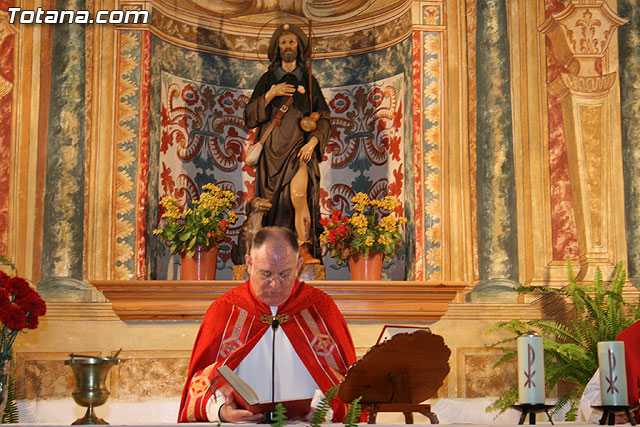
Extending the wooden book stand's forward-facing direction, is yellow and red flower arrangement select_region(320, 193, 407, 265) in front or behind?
in front

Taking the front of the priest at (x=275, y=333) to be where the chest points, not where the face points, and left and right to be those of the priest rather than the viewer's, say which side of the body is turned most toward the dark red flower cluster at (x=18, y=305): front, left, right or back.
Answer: right

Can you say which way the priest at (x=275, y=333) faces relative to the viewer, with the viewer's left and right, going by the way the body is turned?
facing the viewer

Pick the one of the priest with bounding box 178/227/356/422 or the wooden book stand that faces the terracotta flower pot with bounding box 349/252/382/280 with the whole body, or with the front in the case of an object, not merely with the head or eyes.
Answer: the wooden book stand

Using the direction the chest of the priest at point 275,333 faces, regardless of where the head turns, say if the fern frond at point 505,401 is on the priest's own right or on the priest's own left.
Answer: on the priest's own left

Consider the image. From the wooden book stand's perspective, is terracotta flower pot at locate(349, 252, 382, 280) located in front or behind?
in front

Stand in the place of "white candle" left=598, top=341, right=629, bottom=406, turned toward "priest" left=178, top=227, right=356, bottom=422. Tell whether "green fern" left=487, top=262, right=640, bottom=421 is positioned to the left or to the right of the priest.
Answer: right

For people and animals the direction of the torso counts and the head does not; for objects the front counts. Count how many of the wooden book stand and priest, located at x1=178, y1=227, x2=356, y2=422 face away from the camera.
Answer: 1

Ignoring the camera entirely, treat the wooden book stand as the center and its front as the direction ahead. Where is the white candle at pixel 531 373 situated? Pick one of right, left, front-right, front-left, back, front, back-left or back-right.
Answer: back-right

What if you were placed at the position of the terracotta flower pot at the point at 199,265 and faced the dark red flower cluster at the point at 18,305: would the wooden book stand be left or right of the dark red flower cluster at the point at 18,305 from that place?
left

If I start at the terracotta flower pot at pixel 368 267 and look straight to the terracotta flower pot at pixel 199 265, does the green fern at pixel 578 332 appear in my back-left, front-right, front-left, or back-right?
back-left

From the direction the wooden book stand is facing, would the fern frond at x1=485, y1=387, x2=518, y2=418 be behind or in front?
in front

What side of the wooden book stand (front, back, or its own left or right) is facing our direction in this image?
back

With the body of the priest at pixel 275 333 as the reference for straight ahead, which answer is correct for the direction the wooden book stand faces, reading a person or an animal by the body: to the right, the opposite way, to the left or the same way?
the opposite way
